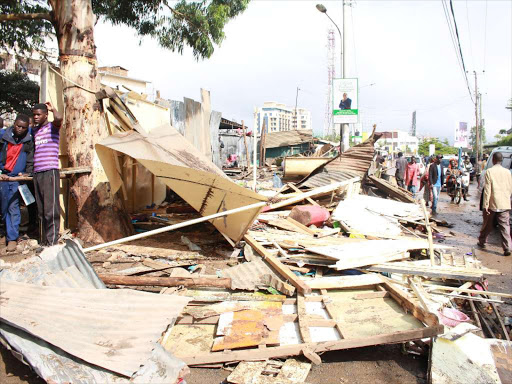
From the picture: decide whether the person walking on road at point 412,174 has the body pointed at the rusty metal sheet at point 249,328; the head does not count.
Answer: yes

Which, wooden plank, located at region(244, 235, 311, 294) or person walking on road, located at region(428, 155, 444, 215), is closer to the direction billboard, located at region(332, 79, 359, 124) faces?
the wooden plank

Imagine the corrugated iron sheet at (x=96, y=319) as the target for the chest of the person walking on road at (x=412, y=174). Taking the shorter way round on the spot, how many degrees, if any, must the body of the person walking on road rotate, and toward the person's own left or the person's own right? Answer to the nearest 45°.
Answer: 0° — they already face it

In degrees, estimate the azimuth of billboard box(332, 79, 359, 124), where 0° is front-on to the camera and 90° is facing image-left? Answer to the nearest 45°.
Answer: approximately 0°

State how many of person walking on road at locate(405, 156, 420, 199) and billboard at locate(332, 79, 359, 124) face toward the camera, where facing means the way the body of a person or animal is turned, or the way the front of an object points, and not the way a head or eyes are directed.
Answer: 2

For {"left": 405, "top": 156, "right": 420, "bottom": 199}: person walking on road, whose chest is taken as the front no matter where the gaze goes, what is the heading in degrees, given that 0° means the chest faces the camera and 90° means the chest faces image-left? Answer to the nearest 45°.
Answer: approximately 0°

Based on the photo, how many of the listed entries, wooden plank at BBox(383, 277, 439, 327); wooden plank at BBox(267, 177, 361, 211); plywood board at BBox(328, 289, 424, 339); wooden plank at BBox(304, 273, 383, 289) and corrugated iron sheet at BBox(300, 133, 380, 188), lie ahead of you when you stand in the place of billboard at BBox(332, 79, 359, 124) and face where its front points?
5

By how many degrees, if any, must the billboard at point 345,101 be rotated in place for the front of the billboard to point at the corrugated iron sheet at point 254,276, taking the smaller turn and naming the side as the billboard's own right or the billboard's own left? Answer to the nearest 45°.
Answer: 0° — it already faces it

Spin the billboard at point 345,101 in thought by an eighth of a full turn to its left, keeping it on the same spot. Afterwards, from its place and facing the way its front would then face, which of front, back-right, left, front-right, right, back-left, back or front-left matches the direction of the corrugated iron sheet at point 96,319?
front-right

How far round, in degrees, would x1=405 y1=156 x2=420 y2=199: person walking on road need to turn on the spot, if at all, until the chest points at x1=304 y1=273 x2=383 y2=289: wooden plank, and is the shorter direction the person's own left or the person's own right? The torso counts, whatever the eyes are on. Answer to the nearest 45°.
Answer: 0° — they already face it

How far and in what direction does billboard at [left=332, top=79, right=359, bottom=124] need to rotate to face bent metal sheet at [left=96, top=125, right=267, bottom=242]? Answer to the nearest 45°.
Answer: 0° — it already faces it

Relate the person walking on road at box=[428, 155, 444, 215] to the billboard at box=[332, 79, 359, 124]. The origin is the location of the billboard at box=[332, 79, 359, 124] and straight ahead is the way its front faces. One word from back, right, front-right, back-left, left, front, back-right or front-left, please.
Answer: front-left

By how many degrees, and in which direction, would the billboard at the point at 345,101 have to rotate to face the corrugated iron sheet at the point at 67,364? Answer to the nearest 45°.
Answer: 0° — it already faces it
